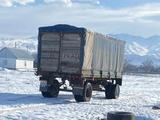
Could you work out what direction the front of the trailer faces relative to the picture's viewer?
facing away from the viewer and to the right of the viewer
